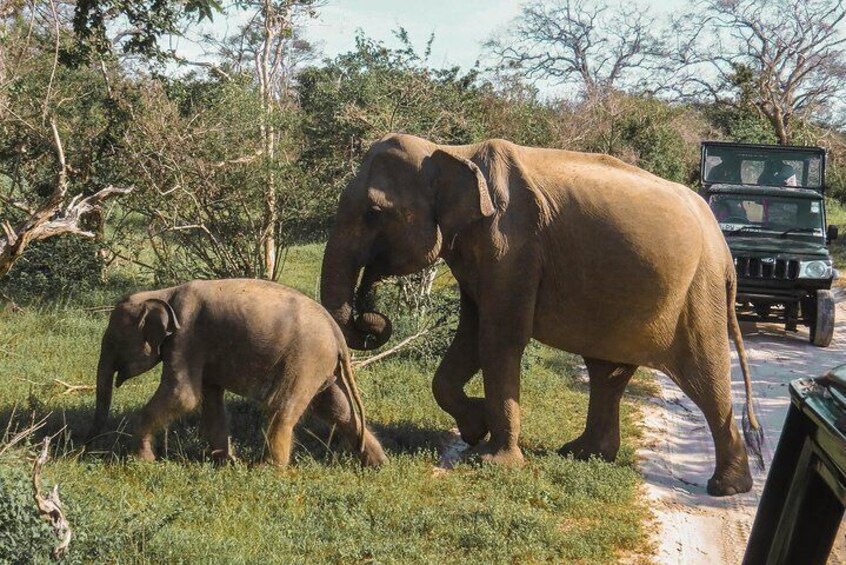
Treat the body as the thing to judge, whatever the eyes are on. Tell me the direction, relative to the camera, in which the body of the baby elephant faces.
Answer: to the viewer's left

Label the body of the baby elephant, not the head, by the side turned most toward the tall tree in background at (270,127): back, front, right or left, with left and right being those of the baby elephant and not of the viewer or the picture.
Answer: right

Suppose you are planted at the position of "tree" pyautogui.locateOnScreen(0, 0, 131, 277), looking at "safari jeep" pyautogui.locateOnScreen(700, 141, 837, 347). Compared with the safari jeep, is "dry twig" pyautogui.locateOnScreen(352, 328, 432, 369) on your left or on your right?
right

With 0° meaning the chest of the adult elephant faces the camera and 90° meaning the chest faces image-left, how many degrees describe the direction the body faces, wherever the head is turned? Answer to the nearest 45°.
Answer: approximately 90°

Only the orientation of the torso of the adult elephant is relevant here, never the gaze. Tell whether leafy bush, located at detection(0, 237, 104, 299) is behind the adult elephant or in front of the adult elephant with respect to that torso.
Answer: in front

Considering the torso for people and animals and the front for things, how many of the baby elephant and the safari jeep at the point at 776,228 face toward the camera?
1

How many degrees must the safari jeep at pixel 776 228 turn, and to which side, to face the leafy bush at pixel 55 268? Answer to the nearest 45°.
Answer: approximately 45° to its right

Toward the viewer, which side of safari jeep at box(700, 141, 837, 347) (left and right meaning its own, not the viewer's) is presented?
front

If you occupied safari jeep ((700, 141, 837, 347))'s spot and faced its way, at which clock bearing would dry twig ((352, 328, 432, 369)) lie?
The dry twig is roughly at 1 o'clock from the safari jeep.

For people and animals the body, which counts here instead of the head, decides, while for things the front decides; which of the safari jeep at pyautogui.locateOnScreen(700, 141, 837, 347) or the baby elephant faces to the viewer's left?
the baby elephant

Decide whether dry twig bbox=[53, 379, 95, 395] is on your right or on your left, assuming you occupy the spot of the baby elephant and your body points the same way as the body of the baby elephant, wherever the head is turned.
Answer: on your right

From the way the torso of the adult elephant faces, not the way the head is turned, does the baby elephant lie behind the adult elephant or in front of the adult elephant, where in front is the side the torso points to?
in front

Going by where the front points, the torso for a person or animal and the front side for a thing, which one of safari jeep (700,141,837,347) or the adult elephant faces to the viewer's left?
the adult elephant

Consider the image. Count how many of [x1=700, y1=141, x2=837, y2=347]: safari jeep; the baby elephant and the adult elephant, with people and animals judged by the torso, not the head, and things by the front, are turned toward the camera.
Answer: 1

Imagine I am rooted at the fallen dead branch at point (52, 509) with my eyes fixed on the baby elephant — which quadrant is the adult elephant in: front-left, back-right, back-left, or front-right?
front-right

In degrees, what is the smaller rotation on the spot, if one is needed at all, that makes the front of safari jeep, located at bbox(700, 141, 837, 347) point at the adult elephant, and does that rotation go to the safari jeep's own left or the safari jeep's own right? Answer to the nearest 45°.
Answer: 0° — it already faces it

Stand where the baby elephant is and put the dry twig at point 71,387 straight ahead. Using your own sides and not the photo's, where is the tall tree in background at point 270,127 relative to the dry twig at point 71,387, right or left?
right

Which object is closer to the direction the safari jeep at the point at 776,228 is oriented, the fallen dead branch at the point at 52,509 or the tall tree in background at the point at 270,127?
the fallen dead branch
